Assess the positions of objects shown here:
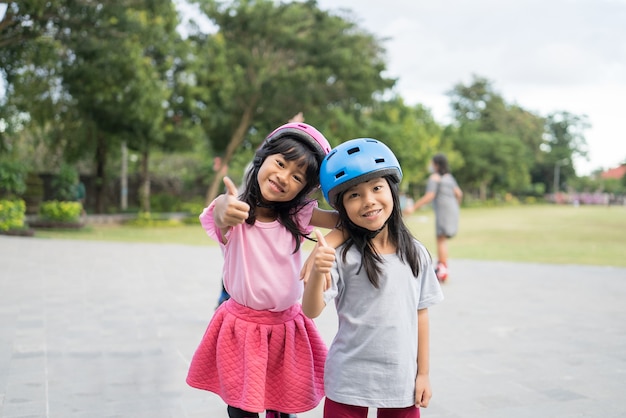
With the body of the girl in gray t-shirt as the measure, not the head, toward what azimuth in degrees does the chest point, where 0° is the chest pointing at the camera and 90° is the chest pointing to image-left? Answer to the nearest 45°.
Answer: approximately 0°

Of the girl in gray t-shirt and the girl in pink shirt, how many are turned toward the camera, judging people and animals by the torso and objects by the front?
2

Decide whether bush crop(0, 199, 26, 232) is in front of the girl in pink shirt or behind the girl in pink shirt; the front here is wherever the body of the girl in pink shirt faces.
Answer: behind

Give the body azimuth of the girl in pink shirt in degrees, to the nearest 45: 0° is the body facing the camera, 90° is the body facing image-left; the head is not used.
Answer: approximately 0°

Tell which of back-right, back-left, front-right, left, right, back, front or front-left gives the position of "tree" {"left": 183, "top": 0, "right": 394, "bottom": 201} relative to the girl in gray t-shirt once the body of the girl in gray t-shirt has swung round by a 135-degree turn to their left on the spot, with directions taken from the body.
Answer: front-left
